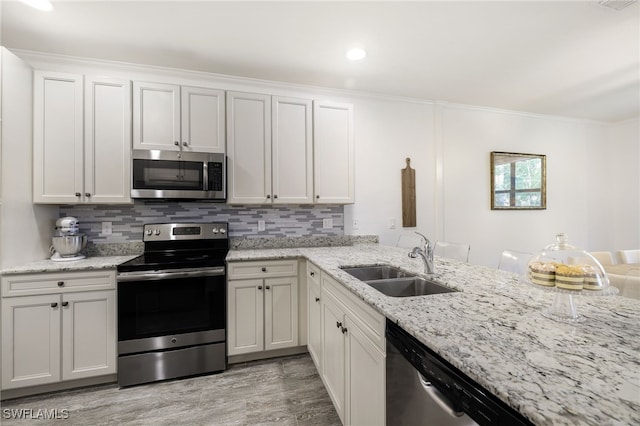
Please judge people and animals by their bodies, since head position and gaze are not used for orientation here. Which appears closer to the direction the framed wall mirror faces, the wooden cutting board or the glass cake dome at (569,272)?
the glass cake dome

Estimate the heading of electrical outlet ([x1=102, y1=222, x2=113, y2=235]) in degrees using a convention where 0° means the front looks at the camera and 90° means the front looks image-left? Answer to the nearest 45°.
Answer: approximately 0°

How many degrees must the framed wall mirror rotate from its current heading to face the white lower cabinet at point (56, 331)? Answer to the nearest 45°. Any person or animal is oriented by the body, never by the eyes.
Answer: approximately 90° to its right

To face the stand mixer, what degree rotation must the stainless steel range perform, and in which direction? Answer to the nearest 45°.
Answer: approximately 135° to its right

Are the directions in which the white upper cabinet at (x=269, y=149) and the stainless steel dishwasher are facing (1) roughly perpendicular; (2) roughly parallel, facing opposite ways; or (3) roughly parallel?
roughly perpendicular

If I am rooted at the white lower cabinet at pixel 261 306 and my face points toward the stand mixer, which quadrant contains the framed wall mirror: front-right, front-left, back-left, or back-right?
back-right

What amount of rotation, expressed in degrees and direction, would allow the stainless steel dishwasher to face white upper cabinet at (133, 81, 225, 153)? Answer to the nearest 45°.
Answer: approximately 45° to its right

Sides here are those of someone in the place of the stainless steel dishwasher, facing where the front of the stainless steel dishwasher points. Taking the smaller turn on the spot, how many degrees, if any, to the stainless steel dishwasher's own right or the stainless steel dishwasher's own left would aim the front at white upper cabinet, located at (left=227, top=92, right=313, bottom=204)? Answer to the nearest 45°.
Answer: approximately 90° to the stainless steel dishwasher's own right

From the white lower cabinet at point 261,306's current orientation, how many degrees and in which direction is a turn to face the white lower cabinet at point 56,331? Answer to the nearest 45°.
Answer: approximately 90° to its right

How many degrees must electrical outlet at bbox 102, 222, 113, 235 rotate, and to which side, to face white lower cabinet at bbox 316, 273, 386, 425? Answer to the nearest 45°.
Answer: approximately 45° to its left

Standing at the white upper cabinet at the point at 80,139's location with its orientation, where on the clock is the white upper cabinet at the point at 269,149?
the white upper cabinet at the point at 269,149 is roughly at 10 o'clock from the white upper cabinet at the point at 80,139.
